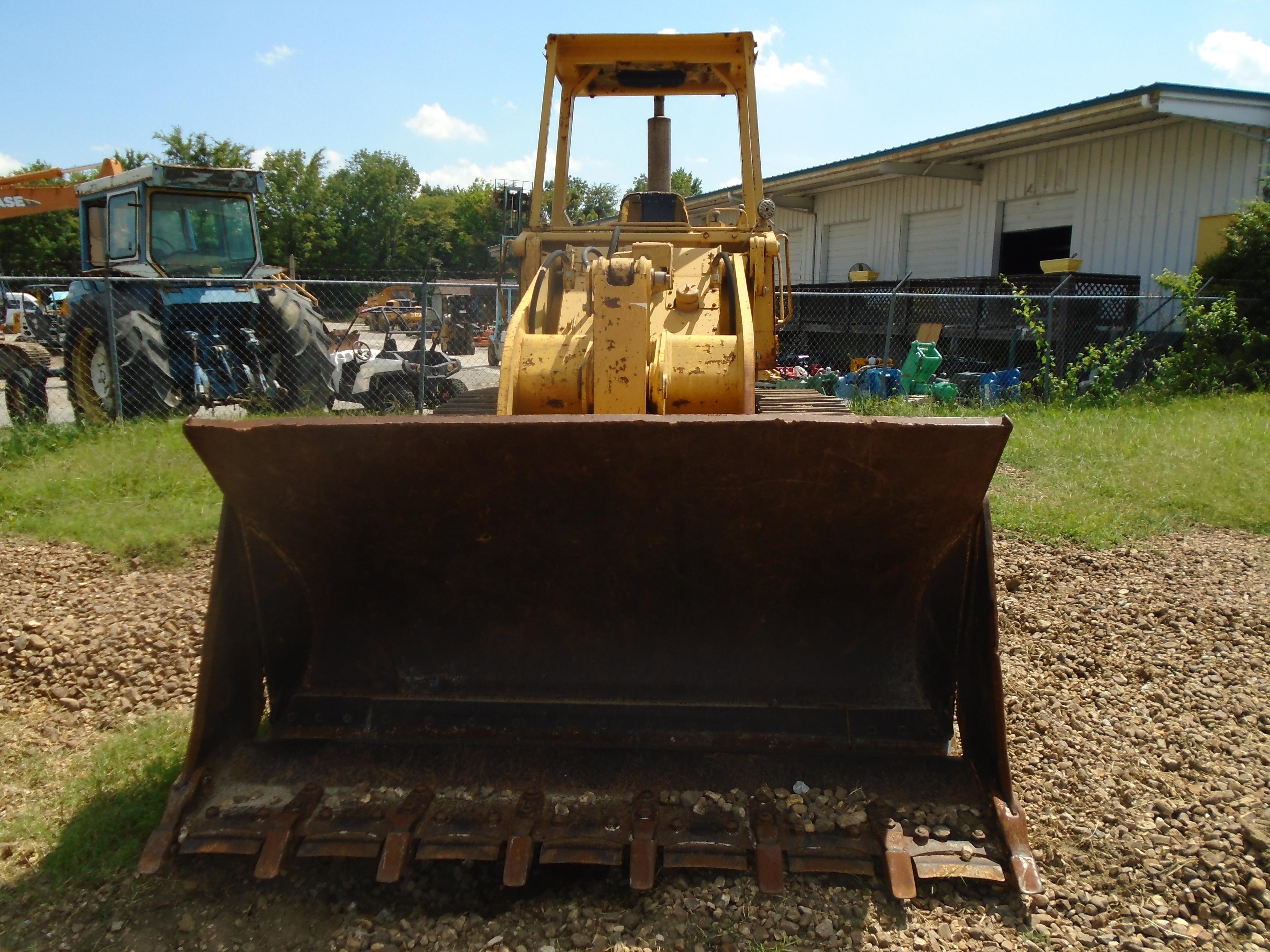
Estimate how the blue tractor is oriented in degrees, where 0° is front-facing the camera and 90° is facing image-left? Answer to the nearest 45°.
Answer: approximately 135°

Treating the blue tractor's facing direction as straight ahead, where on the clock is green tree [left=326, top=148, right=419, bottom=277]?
The green tree is roughly at 2 o'clock from the blue tractor.

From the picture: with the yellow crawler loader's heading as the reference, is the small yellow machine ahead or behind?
behind

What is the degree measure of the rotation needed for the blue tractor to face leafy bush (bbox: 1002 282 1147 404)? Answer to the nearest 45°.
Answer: approximately 135° to its right

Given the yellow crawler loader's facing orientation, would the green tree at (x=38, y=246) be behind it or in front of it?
behind

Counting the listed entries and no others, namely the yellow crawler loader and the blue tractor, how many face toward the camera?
1

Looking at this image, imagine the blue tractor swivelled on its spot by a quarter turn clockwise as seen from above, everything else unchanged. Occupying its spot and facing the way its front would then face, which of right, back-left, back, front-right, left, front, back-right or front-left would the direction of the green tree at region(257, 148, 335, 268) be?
front-left

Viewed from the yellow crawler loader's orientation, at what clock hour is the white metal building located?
The white metal building is roughly at 7 o'clock from the yellow crawler loader.

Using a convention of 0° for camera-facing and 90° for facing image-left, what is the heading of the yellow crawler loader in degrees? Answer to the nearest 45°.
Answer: approximately 0°
